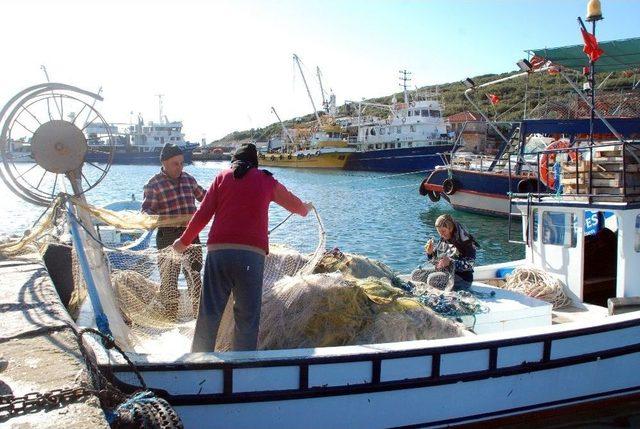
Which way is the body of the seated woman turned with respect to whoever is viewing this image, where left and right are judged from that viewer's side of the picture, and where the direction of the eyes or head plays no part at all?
facing the viewer and to the left of the viewer

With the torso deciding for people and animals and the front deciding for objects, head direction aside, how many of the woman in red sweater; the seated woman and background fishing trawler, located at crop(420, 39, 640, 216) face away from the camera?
1

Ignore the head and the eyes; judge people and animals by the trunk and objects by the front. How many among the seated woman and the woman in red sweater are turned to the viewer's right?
0

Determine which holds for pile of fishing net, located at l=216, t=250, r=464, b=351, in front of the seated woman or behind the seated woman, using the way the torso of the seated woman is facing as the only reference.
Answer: in front

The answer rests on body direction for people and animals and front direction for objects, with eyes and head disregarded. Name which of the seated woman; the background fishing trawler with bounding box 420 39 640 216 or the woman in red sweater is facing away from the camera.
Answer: the woman in red sweater

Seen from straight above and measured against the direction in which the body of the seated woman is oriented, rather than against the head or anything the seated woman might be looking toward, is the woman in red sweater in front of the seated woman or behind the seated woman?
in front

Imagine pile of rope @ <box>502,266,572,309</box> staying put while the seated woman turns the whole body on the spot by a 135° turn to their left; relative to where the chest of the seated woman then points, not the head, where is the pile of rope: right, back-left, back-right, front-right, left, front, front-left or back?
front-left

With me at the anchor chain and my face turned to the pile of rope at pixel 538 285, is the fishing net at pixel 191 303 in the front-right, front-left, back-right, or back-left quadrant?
front-left

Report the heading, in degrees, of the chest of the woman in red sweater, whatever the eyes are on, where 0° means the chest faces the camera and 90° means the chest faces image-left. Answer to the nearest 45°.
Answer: approximately 180°

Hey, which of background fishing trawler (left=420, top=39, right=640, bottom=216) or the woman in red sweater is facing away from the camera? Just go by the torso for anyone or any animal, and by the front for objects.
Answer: the woman in red sweater

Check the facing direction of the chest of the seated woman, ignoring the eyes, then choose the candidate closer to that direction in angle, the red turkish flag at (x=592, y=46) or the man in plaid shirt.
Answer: the man in plaid shirt

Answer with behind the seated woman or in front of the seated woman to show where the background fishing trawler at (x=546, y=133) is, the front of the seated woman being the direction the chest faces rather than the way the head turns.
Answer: behind
